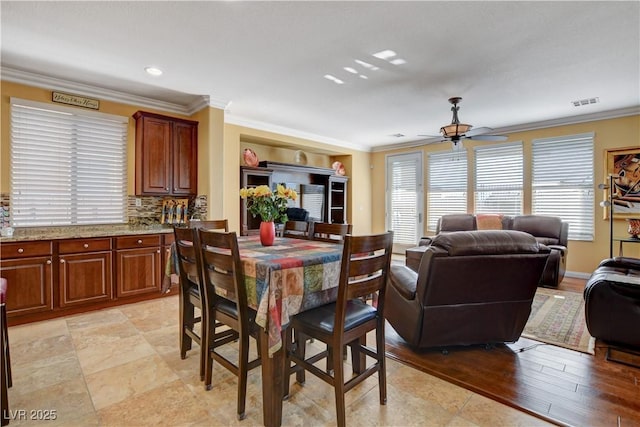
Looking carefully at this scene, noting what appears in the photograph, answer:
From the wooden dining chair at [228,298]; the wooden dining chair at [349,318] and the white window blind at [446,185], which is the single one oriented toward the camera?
the white window blind

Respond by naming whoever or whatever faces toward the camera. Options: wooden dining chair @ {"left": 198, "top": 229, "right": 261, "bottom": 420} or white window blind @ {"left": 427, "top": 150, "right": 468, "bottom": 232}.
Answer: the white window blind

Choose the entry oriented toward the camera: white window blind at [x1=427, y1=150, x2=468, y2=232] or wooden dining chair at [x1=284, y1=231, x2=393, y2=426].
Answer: the white window blind

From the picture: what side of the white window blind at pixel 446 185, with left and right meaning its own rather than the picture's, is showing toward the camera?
front

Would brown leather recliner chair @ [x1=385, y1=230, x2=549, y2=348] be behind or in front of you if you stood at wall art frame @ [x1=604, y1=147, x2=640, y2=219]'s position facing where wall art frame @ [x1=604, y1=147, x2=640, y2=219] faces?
in front

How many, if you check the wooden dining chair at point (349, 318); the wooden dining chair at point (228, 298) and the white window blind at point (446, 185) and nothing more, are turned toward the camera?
1

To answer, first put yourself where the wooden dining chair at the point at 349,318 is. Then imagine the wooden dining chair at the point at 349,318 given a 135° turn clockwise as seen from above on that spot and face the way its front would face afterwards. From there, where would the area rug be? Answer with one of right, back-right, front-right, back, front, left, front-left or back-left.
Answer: front-left

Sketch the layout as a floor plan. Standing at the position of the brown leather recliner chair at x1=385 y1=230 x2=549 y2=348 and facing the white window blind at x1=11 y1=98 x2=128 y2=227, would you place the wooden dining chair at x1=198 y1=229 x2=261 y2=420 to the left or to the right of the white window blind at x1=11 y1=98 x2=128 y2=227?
left

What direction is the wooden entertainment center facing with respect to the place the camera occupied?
facing the viewer and to the right of the viewer

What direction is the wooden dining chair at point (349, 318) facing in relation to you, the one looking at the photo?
facing away from the viewer and to the left of the viewer

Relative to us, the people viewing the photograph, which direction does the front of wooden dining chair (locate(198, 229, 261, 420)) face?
facing away from the viewer and to the right of the viewer

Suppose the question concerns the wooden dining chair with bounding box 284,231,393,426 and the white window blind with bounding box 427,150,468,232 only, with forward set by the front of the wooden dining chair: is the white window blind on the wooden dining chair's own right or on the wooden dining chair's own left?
on the wooden dining chair's own right

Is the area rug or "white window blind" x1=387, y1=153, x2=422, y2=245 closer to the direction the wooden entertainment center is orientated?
the area rug

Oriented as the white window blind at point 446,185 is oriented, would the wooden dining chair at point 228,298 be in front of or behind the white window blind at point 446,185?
in front

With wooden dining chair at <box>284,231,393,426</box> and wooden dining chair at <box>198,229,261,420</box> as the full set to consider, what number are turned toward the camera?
0

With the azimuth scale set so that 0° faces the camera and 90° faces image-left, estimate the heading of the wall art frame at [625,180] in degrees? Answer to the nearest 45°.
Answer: approximately 45°

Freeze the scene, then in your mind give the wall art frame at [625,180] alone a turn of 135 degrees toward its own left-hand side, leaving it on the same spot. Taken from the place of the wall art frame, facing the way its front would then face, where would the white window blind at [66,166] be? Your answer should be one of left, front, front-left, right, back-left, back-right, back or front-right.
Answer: back-right
